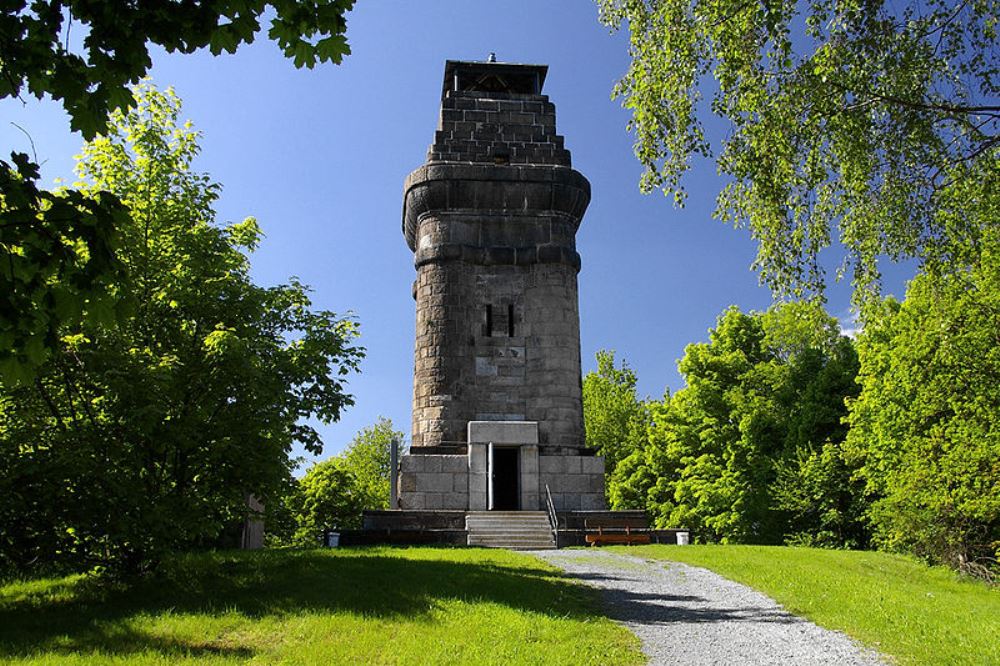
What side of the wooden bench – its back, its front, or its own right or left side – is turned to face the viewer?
front

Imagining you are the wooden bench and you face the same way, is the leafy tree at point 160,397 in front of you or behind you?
in front

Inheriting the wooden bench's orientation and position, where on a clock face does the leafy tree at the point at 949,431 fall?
The leafy tree is roughly at 9 o'clock from the wooden bench.

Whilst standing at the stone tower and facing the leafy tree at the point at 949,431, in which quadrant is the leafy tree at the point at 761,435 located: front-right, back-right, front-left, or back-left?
front-left

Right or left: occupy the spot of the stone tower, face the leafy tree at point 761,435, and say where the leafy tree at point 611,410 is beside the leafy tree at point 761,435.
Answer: left

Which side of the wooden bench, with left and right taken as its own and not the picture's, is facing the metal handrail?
right

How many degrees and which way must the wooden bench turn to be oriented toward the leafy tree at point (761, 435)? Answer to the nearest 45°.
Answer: approximately 135° to its left

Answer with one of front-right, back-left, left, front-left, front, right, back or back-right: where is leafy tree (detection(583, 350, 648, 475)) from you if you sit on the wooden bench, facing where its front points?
back

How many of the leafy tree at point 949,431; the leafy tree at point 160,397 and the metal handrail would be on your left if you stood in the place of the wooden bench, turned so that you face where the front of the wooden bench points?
1
